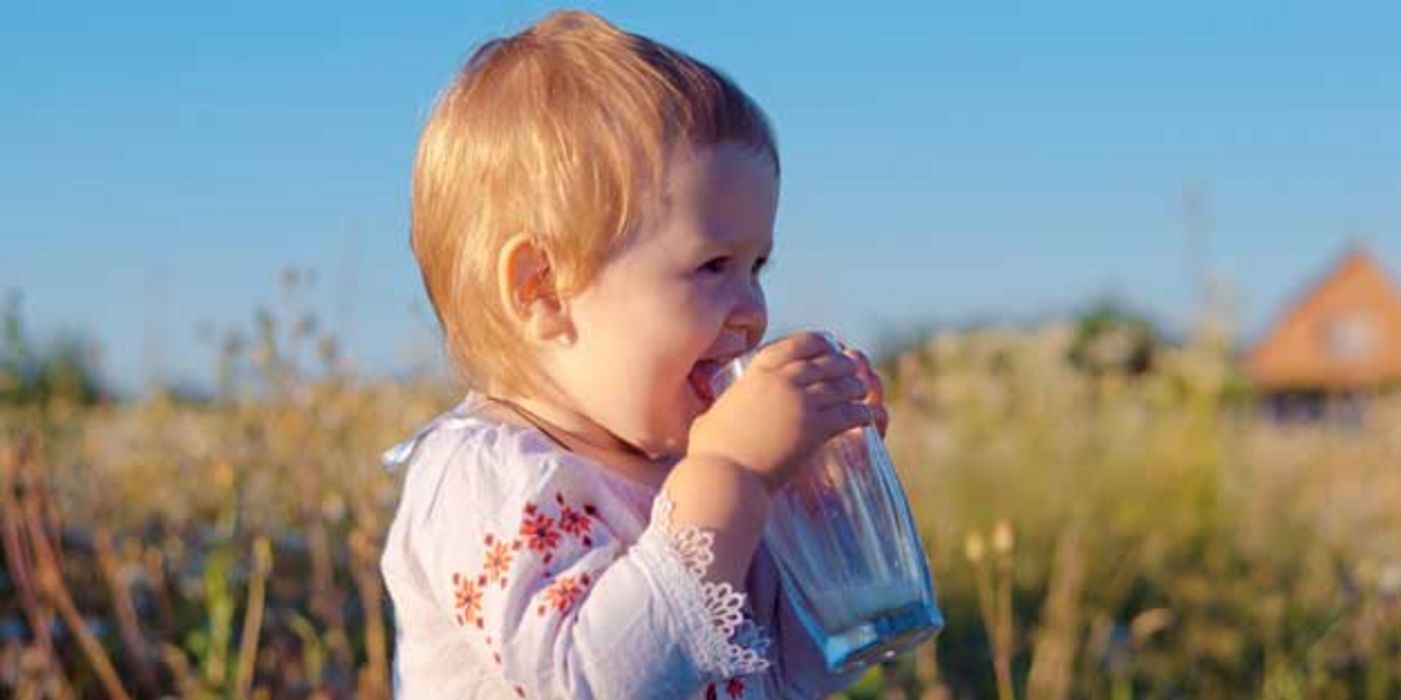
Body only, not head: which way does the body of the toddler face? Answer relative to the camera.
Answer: to the viewer's right

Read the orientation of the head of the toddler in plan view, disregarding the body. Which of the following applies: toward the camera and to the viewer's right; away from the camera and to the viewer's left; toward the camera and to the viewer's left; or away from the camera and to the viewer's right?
toward the camera and to the viewer's right

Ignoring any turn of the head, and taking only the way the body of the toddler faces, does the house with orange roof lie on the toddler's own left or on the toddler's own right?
on the toddler's own left
